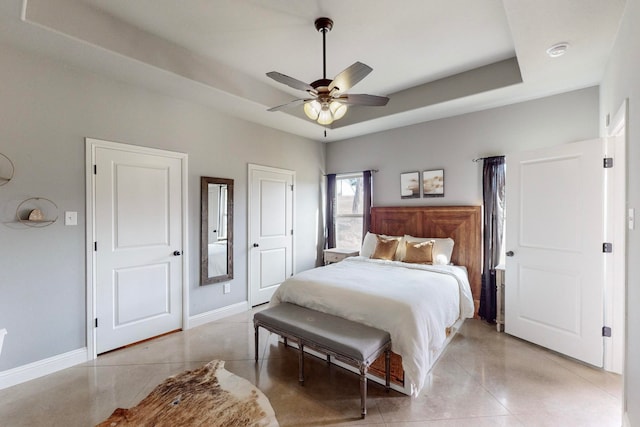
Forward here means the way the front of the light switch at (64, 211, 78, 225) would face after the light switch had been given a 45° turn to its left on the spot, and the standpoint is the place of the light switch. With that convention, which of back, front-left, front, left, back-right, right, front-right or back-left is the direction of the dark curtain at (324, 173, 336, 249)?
front-left

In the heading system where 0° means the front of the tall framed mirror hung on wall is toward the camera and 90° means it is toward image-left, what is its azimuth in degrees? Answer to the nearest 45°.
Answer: approximately 315°

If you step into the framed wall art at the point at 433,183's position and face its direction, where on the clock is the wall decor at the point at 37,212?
The wall decor is roughly at 12 o'clock from the framed wall art.

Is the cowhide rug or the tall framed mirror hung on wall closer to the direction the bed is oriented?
the cowhide rug

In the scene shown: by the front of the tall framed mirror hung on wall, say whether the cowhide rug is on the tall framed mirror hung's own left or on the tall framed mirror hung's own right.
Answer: on the tall framed mirror hung's own right

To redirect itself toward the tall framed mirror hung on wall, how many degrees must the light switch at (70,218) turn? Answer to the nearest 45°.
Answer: approximately 90° to its left

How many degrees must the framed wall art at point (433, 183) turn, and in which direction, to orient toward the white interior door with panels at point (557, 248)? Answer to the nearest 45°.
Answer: approximately 90° to its left

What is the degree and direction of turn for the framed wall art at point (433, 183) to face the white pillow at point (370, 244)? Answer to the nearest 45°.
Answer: approximately 45° to its right

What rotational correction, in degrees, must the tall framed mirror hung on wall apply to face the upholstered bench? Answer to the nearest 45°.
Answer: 0° — it already faces it
